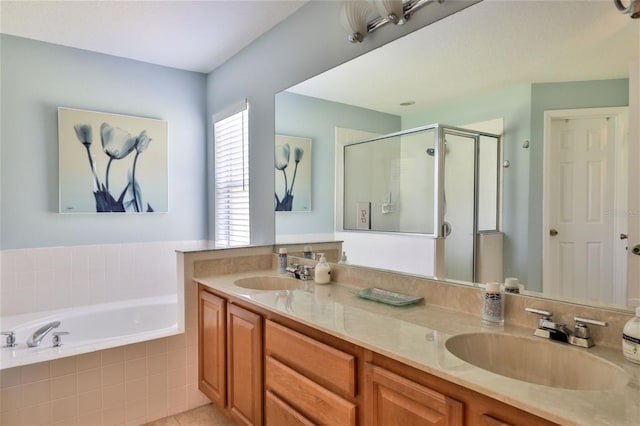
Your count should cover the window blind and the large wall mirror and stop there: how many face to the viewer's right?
0

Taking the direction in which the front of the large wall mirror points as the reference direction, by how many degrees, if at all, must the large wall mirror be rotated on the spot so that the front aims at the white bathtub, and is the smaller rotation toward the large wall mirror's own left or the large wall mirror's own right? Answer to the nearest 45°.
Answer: approximately 45° to the large wall mirror's own right

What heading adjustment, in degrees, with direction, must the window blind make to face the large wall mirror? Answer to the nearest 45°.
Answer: approximately 90° to its left

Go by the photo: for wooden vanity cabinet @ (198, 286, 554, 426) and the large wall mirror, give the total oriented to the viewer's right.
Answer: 0

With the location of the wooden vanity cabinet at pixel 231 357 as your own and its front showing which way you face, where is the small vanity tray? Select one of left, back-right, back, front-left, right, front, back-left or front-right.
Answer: left

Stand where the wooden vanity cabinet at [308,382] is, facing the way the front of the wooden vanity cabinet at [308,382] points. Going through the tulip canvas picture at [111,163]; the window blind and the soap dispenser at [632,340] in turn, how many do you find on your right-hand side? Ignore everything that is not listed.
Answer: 2

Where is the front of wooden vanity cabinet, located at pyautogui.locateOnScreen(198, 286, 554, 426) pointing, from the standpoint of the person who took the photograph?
facing the viewer and to the left of the viewer

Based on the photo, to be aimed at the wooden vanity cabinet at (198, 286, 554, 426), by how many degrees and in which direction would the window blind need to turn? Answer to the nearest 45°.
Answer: approximately 45° to its left

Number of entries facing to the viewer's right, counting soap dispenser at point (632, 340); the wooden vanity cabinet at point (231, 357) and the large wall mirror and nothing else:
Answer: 0

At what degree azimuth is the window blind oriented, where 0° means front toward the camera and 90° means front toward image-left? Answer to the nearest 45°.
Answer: approximately 45°

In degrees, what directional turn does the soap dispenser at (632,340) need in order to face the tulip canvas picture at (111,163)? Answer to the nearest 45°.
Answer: approximately 45° to its right

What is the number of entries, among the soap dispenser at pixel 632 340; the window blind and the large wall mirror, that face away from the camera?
0

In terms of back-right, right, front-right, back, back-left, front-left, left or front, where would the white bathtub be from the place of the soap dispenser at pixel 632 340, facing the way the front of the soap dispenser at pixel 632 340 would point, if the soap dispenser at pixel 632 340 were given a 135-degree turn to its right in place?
left

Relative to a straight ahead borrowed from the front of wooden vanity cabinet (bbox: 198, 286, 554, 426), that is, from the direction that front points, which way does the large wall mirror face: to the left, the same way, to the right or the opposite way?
the same way

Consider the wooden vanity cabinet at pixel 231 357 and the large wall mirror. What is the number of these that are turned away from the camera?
0

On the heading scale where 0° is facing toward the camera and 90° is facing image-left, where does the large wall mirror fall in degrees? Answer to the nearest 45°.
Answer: approximately 45°
